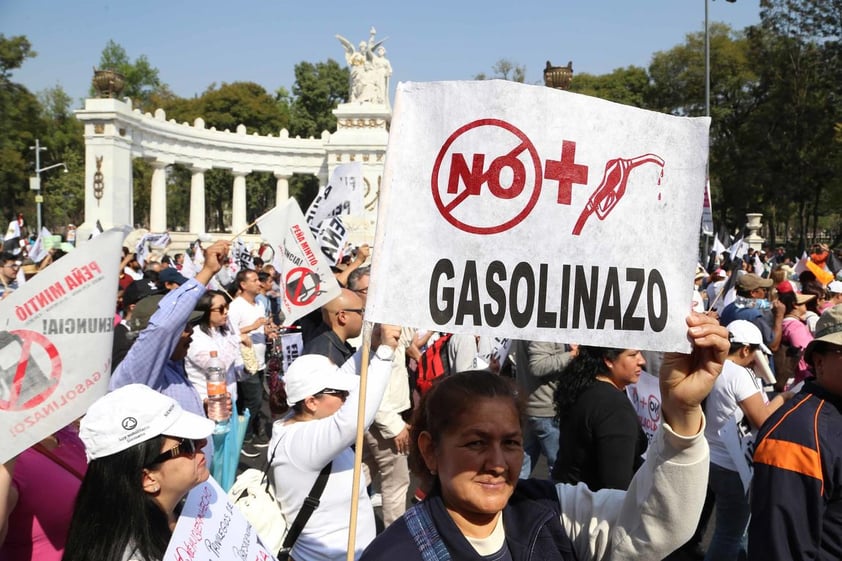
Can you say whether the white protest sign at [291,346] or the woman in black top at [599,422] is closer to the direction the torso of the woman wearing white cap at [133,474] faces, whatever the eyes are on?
the woman in black top

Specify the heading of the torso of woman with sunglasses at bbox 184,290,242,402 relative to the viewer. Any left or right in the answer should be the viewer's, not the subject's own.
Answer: facing the viewer and to the right of the viewer

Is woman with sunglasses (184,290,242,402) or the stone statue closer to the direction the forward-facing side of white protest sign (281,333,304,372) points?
the woman with sunglasses

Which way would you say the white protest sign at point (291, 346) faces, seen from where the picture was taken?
facing the viewer

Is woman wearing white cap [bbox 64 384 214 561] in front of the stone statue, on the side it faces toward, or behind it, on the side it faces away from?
in front

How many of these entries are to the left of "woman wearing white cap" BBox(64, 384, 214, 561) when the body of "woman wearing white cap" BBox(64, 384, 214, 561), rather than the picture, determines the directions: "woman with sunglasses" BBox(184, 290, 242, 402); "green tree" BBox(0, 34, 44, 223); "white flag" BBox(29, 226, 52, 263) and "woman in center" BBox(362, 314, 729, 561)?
3

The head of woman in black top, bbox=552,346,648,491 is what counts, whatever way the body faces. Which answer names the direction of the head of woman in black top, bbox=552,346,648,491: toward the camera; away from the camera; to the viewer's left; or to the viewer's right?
to the viewer's right

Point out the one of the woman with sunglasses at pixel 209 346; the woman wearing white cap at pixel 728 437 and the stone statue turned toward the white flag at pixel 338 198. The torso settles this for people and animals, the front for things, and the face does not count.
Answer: the stone statue

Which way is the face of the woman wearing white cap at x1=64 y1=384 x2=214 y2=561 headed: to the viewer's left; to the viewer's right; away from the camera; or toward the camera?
to the viewer's right

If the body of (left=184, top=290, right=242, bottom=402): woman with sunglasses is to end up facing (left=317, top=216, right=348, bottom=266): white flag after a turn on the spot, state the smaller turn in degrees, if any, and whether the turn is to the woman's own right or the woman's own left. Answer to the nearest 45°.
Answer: approximately 135° to the woman's own left
